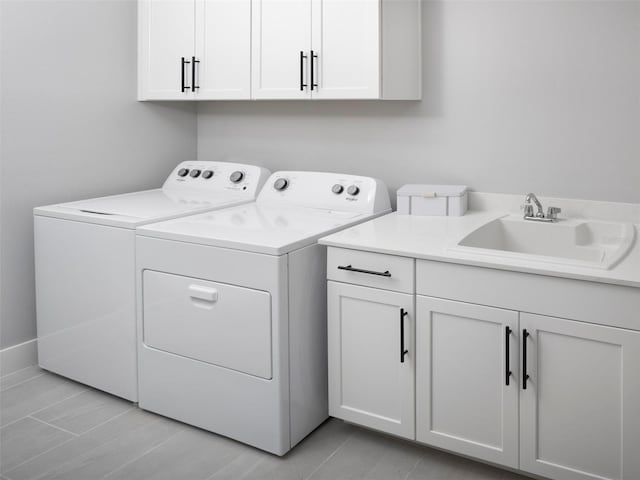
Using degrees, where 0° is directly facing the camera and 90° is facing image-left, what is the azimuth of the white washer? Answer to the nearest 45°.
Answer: approximately 45°

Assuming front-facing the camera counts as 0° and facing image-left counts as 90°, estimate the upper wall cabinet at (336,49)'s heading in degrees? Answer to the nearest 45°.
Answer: approximately 45°

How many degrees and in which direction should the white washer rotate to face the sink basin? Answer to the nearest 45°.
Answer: approximately 90° to its left

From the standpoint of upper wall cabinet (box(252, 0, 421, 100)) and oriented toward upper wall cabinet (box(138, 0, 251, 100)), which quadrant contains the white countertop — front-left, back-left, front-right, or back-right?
back-left

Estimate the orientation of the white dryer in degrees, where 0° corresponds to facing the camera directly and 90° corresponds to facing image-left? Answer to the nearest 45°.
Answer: approximately 45°
